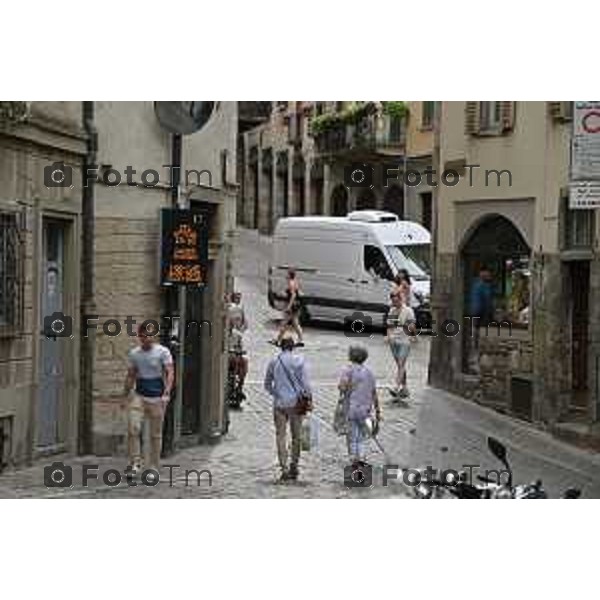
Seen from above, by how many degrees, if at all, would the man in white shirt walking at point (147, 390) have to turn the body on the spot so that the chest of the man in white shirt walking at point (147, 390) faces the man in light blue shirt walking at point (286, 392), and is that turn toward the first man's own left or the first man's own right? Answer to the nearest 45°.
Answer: approximately 90° to the first man's own left

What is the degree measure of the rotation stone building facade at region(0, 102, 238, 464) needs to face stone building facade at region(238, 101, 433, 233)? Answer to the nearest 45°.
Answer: approximately 45° to its left

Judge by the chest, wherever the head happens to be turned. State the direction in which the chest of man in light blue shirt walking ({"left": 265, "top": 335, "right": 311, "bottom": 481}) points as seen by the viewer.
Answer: away from the camera

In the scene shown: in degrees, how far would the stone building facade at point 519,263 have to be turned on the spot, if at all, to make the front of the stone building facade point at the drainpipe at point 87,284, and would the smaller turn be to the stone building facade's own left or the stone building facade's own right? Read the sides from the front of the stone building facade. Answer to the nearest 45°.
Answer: approximately 45° to the stone building facade's own right

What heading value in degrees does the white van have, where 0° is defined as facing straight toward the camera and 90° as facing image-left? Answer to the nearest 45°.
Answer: approximately 315°

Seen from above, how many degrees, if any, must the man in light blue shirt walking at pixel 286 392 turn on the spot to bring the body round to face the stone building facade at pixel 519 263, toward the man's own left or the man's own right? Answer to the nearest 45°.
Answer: approximately 90° to the man's own right
